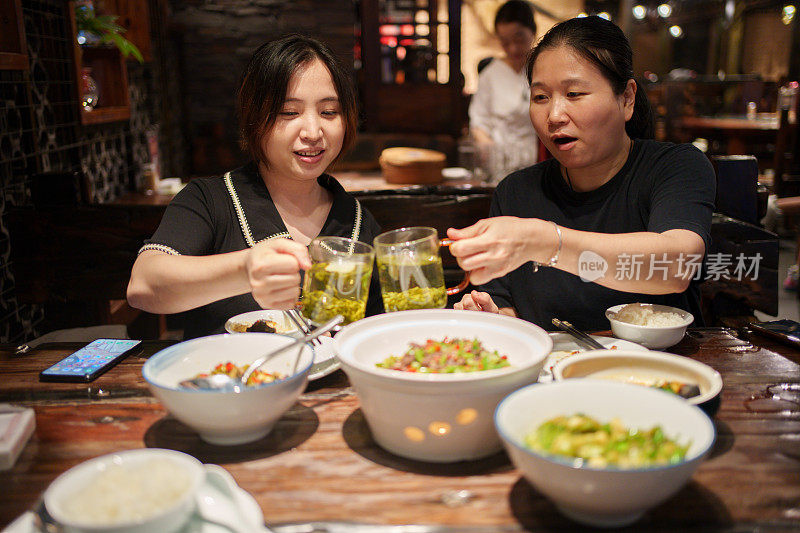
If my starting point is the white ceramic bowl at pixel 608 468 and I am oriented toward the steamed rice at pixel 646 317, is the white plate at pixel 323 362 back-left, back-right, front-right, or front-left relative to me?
front-left

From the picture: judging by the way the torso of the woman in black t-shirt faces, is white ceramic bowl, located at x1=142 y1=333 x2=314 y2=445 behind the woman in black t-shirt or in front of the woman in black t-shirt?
in front

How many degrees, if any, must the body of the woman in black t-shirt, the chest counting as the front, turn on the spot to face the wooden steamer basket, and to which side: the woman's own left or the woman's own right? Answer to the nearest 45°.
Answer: approximately 90° to the woman's own right

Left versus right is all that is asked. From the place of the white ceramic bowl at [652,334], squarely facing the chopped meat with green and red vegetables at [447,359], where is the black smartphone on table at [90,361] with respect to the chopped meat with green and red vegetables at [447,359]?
right

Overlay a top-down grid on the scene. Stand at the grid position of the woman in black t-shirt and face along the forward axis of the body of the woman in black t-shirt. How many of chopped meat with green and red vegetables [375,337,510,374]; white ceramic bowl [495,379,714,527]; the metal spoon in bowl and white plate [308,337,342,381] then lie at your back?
0

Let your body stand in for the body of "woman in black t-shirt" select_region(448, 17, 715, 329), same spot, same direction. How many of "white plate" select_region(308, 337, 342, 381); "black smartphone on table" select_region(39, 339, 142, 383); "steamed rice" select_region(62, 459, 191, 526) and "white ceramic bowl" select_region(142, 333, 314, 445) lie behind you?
0

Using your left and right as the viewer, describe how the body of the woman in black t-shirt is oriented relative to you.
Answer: facing the viewer and to the left of the viewer

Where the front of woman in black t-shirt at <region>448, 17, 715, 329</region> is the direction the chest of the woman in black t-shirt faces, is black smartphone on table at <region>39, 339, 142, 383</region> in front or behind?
in front

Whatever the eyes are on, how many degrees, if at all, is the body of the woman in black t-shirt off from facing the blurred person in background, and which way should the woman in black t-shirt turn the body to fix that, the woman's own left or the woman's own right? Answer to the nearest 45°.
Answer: approximately 135° to the woman's own right

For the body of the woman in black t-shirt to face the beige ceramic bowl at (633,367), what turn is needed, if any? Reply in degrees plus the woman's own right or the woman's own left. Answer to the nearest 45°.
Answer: approximately 45° to the woman's own left

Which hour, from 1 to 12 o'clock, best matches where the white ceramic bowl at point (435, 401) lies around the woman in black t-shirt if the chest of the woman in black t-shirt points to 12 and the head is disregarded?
The white ceramic bowl is roughly at 11 o'clock from the woman in black t-shirt.

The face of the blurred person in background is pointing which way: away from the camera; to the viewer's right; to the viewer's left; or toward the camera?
toward the camera

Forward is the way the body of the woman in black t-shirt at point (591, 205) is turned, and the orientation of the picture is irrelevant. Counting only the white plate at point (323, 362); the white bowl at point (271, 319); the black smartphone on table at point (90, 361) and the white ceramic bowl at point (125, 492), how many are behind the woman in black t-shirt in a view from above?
0

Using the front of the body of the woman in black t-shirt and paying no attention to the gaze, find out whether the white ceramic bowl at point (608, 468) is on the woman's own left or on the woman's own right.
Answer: on the woman's own left

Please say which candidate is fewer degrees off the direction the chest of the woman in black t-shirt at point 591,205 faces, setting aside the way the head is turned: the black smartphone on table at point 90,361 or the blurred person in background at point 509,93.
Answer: the black smartphone on table

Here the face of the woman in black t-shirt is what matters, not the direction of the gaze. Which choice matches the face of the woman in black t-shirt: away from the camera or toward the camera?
toward the camera
